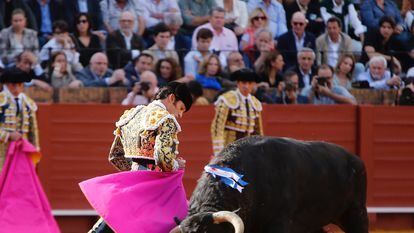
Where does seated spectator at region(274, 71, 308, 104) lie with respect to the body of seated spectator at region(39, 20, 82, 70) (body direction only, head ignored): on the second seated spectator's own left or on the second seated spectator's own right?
on the second seated spectator's own left

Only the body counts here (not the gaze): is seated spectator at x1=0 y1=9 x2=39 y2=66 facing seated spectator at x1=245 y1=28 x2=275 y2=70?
no

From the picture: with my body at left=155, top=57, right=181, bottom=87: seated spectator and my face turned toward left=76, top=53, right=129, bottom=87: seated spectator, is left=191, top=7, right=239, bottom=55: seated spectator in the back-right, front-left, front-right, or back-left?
back-right

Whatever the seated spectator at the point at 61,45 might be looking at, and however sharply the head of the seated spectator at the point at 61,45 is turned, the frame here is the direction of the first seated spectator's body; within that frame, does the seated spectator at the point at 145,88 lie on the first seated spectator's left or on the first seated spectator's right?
on the first seated spectator's left

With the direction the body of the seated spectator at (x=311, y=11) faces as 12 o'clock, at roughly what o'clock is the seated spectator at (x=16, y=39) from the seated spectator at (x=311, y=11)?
the seated spectator at (x=16, y=39) is roughly at 2 o'clock from the seated spectator at (x=311, y=11).

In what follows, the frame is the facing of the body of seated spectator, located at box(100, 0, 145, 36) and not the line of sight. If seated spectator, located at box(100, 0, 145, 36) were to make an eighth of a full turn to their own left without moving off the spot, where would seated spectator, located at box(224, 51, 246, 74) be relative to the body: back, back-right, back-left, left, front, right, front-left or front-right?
front-left

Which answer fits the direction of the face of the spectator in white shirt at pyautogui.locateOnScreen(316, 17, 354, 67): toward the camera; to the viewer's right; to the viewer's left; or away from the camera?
toward the camera

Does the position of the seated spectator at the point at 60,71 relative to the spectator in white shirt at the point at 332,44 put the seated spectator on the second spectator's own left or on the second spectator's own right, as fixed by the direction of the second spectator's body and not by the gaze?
on the second spectator's own right

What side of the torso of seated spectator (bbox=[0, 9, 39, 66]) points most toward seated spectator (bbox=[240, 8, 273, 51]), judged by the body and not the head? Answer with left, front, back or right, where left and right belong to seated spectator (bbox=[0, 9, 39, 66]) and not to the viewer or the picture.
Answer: left

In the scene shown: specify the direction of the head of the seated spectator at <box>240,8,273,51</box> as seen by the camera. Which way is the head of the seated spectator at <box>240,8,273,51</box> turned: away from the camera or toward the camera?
toward the camera

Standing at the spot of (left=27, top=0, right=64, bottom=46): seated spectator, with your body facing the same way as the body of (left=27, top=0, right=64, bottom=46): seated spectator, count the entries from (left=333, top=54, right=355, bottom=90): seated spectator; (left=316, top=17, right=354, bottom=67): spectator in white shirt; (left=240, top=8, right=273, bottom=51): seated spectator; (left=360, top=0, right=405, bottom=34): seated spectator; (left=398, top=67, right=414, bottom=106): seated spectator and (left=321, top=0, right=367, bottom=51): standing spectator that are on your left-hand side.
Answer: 6

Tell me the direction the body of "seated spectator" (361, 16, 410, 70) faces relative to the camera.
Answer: toward the camera

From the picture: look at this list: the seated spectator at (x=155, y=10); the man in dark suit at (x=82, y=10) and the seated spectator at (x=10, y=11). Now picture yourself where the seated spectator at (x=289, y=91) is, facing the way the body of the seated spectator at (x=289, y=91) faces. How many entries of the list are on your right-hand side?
3

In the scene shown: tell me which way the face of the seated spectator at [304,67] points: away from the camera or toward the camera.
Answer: toward the camera

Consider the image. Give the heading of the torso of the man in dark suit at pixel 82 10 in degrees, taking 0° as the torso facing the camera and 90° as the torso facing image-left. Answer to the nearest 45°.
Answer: approximately 0°
